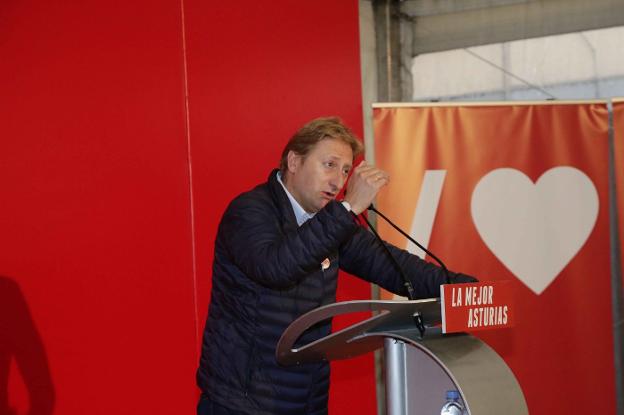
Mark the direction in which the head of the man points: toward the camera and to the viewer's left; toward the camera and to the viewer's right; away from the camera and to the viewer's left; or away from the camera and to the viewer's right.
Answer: toward the camera and to the viewer's right

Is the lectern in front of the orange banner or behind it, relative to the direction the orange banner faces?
in front

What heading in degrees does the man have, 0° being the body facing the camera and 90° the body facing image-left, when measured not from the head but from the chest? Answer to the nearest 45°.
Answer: approximately 315°

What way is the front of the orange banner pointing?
toward the camera

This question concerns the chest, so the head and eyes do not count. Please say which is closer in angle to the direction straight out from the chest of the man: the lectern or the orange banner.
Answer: the lectern

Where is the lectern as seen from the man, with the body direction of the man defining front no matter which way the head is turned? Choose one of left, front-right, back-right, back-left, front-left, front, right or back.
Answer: front

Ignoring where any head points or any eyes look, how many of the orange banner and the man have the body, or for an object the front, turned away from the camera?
0

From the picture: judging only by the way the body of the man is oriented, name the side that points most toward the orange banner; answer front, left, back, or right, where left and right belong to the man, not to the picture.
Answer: left

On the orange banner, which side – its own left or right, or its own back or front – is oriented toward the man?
front
